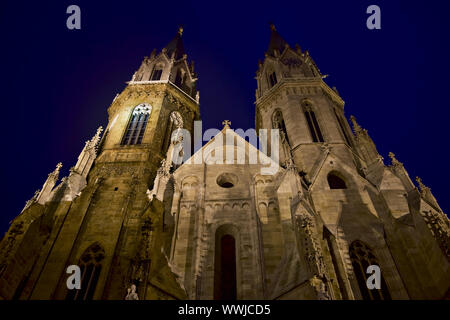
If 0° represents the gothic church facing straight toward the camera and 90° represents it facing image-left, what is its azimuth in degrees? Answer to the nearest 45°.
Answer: approximately 0°
